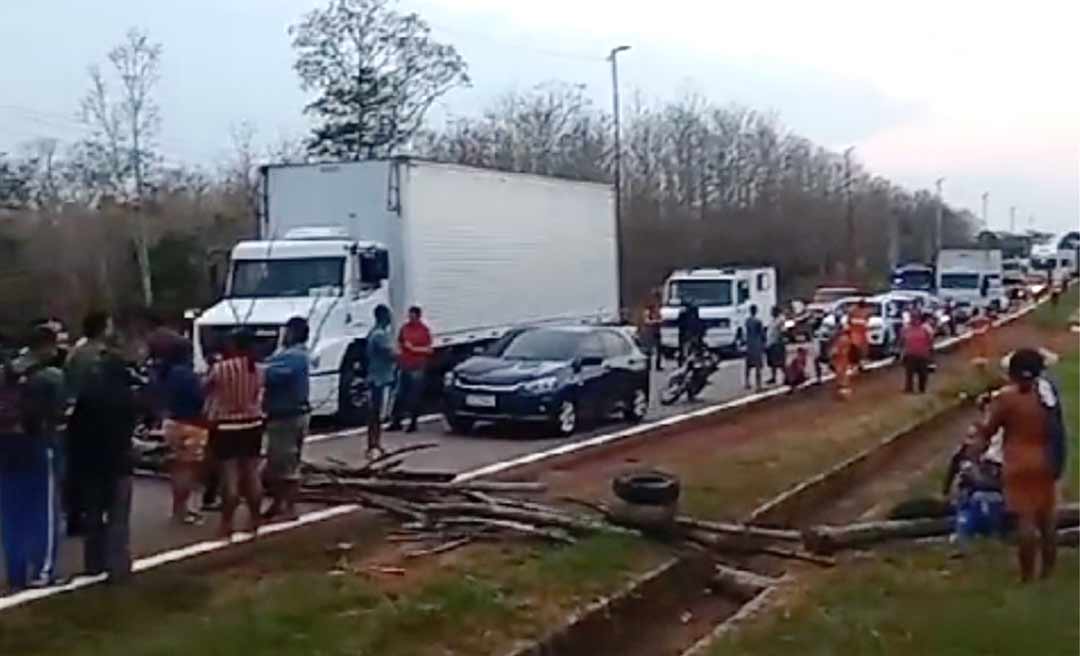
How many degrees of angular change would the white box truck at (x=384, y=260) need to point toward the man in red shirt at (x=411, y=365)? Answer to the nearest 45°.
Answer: approximately 45° to its left

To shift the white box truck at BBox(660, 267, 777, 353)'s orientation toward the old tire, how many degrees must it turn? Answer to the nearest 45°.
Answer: approximately 45° to its left

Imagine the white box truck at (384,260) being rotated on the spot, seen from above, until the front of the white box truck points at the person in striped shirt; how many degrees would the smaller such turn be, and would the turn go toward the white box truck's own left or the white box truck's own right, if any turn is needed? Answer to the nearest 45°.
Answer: approximately 45° to the white box truck's own left

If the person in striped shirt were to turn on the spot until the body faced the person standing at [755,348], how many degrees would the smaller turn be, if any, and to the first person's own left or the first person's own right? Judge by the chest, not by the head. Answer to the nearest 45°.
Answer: approximately 45° to the first person's own right

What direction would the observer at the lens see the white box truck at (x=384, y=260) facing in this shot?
facing the viewer and to the left of the viewer

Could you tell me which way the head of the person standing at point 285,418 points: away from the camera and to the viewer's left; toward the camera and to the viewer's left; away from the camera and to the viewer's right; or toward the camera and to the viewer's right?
away from the camera and to the viewer's left

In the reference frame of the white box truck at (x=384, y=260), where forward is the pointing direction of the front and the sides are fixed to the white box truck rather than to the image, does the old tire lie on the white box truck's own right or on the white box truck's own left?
on the white box truck's own left

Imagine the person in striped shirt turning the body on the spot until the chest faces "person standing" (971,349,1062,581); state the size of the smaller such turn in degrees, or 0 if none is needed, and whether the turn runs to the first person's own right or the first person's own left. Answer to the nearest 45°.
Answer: approximately 135° to the first person's own right

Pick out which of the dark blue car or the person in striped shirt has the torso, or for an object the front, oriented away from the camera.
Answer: the person in striped shirt

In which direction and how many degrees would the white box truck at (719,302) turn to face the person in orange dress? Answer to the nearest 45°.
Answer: approximately 135° to its left

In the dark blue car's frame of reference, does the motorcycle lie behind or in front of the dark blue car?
behind

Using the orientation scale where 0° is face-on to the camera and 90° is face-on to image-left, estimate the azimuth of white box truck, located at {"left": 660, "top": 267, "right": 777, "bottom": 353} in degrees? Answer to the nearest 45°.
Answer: approximately 45°

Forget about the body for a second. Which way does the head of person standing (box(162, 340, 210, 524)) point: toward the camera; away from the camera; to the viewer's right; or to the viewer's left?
away from the camera
